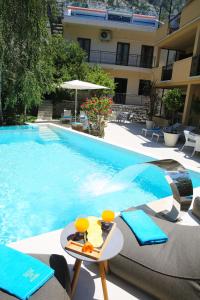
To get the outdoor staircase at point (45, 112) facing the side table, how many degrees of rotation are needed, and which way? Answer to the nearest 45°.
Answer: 0° — it already faces it

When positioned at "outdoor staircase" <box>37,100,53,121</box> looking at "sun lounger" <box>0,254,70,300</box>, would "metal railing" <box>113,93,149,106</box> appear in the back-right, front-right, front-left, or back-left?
back-left

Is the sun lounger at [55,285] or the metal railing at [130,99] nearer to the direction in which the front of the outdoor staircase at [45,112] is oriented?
the sun lounger

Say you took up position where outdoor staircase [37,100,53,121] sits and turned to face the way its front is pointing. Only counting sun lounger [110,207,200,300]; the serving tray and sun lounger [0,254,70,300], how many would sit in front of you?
3

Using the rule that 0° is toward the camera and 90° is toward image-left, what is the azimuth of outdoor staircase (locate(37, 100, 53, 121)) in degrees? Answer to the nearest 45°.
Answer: approximately 0°

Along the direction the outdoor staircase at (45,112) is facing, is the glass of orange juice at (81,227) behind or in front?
in front

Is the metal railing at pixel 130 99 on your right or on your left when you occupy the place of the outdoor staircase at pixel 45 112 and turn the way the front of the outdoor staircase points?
on your left

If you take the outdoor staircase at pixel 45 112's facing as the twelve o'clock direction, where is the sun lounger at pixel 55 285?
The sun lounger is roughly at 12 o'clock from the outdoor staircase.

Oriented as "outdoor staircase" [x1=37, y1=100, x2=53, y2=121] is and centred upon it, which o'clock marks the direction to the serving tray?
The serving tray is roughly at 12 o'clock from the outdoor staircase.

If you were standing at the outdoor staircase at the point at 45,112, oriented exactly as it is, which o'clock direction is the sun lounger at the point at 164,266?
The sun lounger is roughly at 12 o'clock from the outdoor staircase.

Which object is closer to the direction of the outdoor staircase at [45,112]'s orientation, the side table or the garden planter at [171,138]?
the side table

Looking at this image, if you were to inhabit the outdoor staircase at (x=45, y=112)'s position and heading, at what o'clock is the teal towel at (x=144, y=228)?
The teal towel is roughly at 12 o'clock from the outdoor staircase.
